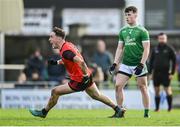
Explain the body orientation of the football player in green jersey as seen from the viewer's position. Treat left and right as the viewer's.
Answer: facing the viewer and to the left of the viewer
